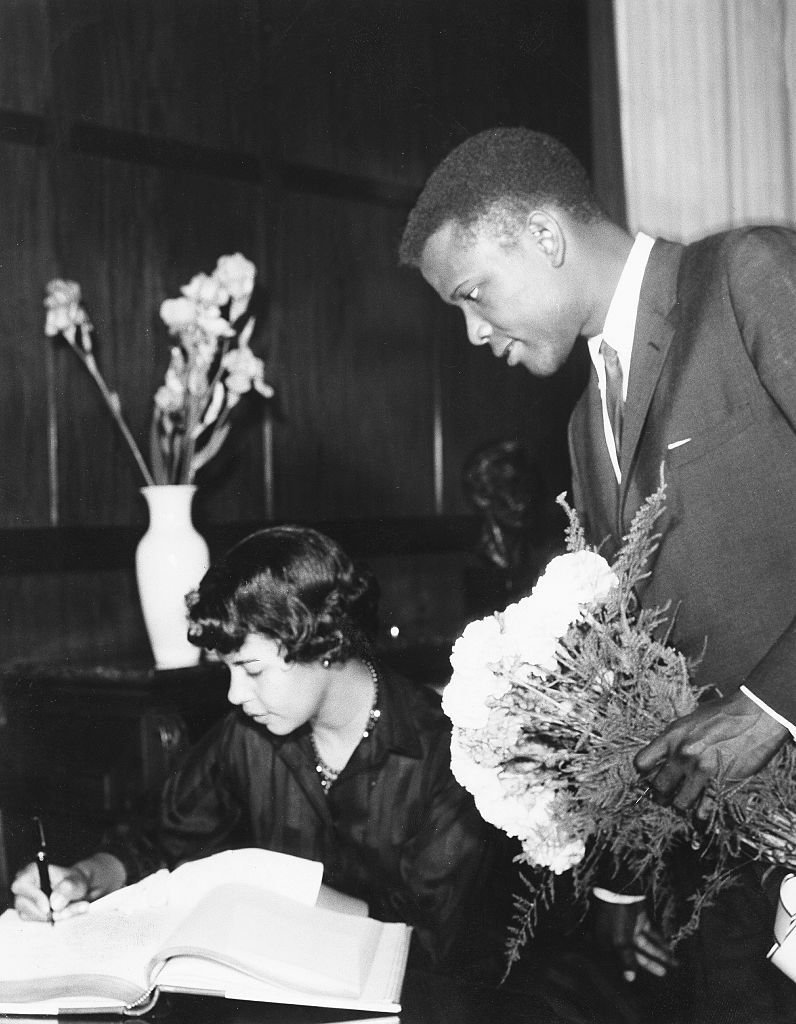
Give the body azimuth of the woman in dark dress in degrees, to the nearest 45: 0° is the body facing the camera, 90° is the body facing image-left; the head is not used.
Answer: approximately 45°

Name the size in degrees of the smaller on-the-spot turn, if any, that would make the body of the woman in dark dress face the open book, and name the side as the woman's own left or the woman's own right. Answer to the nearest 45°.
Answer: approximately 45° to the woman's own left

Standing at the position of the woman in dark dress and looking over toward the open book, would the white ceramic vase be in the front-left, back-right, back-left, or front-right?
back-right

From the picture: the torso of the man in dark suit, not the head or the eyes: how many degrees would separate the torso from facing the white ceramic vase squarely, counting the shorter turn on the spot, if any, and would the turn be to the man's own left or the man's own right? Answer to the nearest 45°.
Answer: approximately 90° to the man's own right

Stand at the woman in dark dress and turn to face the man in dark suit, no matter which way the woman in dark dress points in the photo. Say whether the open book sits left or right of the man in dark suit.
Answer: right

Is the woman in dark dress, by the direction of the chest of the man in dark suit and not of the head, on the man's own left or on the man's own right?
on the man's own right

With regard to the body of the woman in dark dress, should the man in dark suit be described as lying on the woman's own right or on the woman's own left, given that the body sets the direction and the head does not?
on the woman's own left

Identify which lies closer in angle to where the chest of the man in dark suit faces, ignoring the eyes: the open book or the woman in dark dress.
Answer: the open book

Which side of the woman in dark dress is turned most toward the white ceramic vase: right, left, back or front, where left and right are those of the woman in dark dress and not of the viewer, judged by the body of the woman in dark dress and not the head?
right
